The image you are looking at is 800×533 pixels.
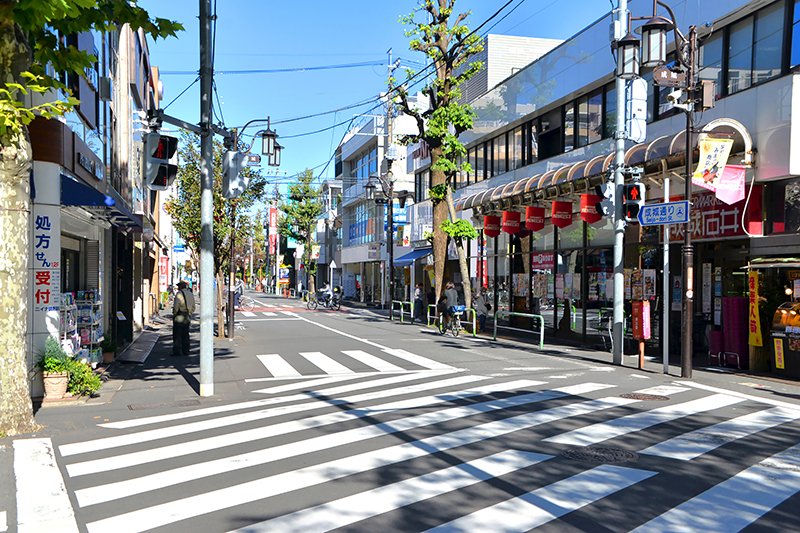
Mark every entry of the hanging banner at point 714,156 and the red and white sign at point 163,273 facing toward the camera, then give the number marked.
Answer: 2

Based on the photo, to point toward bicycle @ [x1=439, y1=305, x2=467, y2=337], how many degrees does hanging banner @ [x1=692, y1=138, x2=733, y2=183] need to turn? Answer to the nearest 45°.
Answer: approximately 135° to its right

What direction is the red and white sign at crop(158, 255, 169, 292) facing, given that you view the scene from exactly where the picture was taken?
facing the viewer

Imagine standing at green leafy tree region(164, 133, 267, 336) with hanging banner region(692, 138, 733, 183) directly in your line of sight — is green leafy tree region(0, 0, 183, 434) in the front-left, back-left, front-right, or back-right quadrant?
front-right

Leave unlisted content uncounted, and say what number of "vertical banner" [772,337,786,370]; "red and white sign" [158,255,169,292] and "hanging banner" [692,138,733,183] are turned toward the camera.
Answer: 3

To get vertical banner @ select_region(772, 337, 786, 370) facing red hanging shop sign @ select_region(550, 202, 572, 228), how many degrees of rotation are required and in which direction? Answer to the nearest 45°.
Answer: approximately 135° to its right

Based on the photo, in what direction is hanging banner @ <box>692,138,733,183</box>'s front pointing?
toward the camera

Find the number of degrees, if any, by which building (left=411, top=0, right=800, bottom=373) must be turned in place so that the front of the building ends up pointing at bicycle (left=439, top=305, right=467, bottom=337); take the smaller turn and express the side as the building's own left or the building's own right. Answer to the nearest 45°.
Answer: approximately 90° to the building's own right

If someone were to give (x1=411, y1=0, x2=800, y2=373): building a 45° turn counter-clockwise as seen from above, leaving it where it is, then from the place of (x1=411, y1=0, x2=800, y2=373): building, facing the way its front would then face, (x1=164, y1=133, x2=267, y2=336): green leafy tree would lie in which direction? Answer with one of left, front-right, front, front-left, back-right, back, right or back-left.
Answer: right

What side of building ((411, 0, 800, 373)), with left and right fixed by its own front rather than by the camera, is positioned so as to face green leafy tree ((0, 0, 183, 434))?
front

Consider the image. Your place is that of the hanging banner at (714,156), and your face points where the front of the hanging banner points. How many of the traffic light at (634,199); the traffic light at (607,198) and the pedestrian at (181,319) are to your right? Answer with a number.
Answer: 3

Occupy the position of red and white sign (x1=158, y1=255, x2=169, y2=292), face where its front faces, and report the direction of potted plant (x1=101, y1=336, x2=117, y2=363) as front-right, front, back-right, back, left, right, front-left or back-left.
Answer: front

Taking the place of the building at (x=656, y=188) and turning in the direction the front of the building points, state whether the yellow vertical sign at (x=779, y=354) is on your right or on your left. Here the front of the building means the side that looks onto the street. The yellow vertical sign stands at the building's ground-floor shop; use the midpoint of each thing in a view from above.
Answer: on your left

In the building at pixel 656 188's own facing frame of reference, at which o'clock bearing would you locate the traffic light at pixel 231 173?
The traffic light is roughly at 12 o'clock from the building.

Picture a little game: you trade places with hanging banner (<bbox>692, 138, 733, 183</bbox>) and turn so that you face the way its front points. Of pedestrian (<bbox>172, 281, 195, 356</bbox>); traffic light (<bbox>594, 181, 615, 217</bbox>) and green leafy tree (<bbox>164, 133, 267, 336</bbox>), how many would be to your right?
3

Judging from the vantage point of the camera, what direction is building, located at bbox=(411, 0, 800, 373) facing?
facing the viewer and to the left of the viewer

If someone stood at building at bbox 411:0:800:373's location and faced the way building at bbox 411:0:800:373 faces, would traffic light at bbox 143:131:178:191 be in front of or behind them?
in front

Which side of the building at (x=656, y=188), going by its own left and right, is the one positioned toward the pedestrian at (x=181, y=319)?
front
